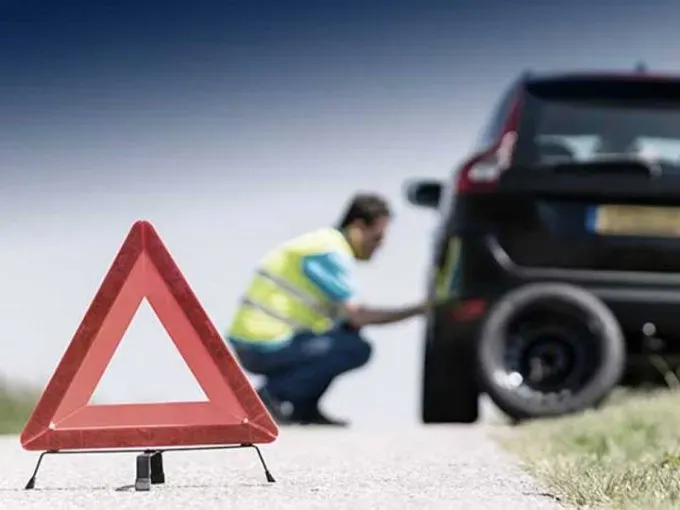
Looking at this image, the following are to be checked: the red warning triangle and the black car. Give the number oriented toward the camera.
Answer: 1

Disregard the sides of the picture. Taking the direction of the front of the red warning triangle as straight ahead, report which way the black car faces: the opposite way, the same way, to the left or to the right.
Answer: the opposite way

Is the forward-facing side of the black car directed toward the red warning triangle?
no

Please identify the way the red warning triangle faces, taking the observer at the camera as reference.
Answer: facing the viewer

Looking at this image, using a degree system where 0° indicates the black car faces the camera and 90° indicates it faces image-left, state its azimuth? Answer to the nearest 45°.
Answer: approximately 180°

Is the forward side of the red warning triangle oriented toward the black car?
no
